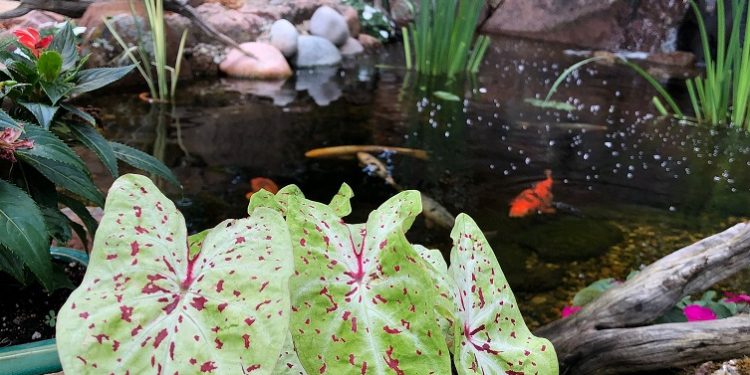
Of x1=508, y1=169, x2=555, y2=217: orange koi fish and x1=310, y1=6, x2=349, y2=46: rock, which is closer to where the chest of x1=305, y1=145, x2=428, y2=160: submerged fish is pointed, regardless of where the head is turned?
the rock

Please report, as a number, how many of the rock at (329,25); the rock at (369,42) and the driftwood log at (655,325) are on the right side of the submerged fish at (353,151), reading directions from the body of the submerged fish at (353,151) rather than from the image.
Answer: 2

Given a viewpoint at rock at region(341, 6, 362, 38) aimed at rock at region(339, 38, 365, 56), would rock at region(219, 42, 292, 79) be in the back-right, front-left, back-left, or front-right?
front-right

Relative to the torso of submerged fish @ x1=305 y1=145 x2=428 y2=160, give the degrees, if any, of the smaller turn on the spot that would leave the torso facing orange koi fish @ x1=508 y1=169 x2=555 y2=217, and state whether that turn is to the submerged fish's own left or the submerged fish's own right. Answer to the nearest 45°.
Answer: approximately 135° to the submerged fish's own left

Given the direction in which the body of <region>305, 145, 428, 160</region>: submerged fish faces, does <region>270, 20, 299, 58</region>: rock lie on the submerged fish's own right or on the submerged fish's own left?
on the submerged fish's own right

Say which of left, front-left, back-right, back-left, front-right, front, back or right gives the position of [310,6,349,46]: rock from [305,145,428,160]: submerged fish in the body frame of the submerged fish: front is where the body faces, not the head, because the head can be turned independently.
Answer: right

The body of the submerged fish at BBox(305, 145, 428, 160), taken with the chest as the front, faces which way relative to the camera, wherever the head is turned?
to the viewer's left

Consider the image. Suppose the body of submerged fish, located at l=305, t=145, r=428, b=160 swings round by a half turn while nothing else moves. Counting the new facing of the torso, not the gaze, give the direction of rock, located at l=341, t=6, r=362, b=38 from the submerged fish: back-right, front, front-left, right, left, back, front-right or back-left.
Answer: left

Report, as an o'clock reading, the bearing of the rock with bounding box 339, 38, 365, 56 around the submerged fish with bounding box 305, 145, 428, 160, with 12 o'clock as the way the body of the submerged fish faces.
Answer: The rock is roughly at 3 o'clock from the submerged fish.

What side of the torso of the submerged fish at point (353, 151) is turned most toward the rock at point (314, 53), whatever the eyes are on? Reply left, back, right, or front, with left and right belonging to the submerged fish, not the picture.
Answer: right

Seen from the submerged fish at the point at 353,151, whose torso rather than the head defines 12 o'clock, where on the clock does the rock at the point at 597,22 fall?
The rock is roughly at 4 o'clock from the submerged fish.

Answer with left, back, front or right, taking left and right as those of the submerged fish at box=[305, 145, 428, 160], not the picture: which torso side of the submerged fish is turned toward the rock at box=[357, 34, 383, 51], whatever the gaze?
right

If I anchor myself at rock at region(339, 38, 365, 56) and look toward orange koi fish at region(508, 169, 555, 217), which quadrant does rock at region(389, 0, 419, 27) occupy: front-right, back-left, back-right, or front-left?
back-left

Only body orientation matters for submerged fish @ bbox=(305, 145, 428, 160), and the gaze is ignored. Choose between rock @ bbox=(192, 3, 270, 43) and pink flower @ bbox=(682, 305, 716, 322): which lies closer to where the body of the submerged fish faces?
the rock

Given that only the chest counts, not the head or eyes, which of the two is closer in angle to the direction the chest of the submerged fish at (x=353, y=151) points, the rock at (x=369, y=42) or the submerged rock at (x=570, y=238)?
the rock
